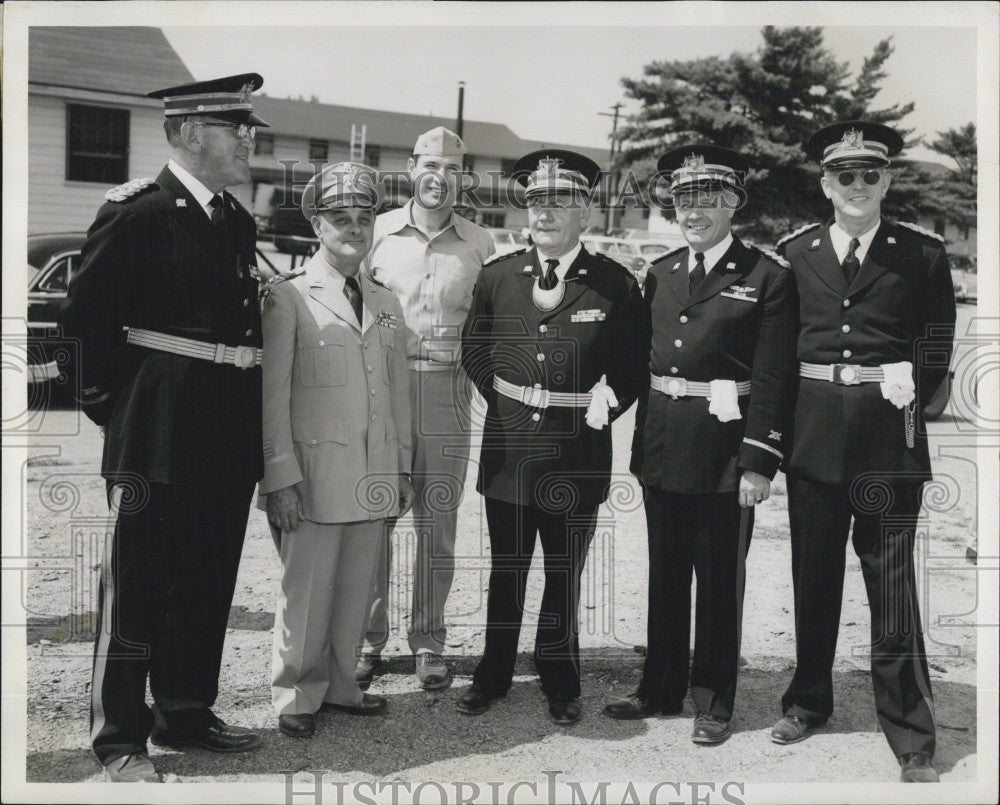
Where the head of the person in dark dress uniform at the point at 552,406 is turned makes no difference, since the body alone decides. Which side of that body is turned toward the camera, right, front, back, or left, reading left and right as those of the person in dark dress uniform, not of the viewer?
front

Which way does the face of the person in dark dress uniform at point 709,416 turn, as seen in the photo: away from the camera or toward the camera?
toward the camera

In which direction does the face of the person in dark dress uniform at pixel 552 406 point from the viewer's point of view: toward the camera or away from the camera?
toward the camera

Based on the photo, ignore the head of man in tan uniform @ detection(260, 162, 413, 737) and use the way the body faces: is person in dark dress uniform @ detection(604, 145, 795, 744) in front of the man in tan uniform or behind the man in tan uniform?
in front

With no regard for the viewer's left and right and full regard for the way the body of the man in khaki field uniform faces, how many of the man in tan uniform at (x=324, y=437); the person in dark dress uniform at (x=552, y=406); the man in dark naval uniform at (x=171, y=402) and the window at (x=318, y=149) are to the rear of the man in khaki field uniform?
1

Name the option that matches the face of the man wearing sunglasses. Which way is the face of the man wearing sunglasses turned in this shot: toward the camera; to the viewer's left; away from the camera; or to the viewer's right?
toward the camera

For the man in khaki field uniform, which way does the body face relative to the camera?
toward the camera

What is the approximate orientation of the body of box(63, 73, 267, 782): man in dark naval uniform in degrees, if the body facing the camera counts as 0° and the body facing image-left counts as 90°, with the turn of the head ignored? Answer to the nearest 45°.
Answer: approximately 315°

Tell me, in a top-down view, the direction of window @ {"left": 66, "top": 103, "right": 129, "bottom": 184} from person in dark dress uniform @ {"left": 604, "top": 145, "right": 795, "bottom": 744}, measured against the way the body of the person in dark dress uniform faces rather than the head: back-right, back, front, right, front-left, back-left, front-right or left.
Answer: right

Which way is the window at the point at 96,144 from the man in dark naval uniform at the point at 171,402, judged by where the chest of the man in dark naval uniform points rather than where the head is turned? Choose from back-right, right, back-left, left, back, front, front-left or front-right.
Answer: back-left

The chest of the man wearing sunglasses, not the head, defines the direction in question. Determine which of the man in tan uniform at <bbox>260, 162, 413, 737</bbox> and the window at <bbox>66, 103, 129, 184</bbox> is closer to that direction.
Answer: the man in tan uniform

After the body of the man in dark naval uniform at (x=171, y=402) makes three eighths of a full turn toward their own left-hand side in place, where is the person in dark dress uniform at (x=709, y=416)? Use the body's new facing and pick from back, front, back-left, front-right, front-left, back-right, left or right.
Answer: right

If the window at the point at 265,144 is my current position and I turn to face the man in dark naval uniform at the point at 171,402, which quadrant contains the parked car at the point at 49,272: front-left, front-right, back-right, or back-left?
front-right
